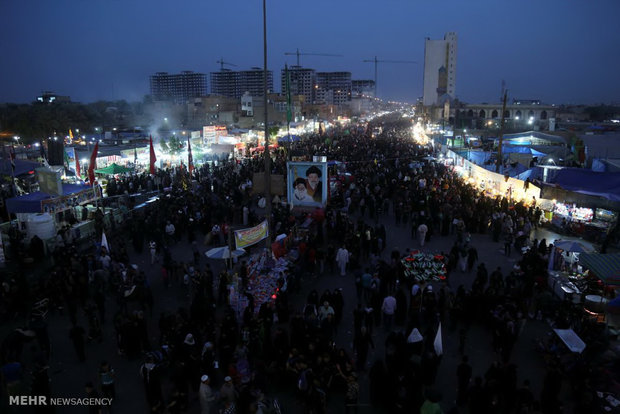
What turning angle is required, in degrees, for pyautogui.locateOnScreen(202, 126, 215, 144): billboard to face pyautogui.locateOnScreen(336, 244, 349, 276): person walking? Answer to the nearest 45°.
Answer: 0° — it already faces them

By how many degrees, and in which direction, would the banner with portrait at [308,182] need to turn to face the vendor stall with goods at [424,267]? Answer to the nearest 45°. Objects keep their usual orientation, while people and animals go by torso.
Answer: approximately 45° to its left

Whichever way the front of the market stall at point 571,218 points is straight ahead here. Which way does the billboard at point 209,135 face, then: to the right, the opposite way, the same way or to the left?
to the left

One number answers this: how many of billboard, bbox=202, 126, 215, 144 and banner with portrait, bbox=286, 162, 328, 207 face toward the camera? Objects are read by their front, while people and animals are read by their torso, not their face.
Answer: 2

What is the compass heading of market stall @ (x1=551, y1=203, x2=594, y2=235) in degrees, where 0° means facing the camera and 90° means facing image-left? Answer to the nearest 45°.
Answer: approximately 45°

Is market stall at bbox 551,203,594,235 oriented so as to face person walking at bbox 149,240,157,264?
yes

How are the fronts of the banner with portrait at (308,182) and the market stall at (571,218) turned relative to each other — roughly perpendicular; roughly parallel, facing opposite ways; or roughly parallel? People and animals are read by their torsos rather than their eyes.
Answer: roughly perpendicular

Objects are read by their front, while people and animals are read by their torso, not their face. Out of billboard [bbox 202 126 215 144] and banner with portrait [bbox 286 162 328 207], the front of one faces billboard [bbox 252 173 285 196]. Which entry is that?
billboard [bbox 202 126 215 144]

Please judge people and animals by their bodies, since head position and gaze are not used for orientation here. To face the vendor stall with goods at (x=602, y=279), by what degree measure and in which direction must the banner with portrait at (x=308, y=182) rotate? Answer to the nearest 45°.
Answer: approximately 45° to its left
